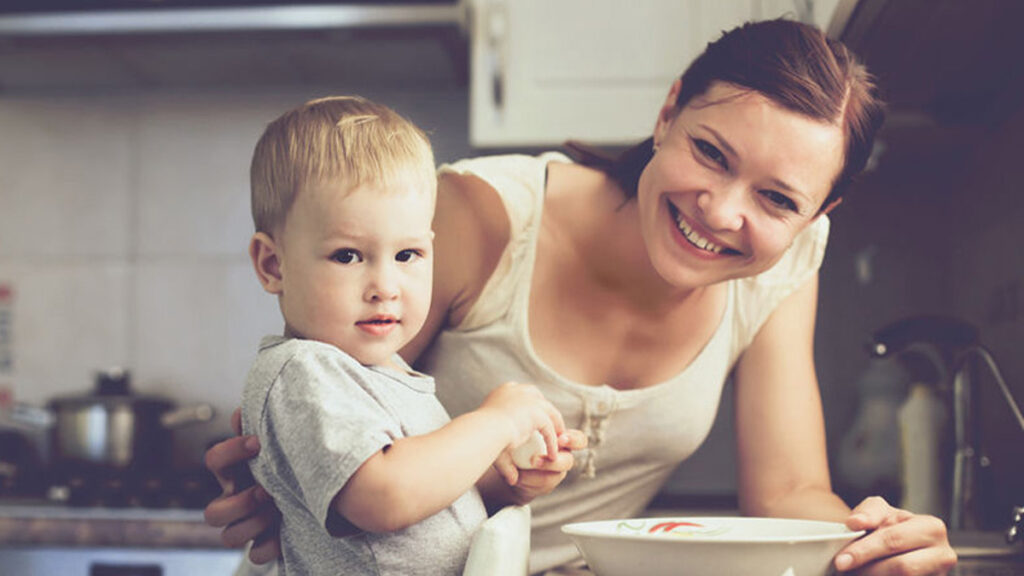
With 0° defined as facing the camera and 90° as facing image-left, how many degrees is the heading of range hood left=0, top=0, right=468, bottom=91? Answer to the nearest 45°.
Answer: approximately 0°

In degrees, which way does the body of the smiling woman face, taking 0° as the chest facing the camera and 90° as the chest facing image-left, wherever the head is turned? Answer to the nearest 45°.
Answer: approximately 0°
